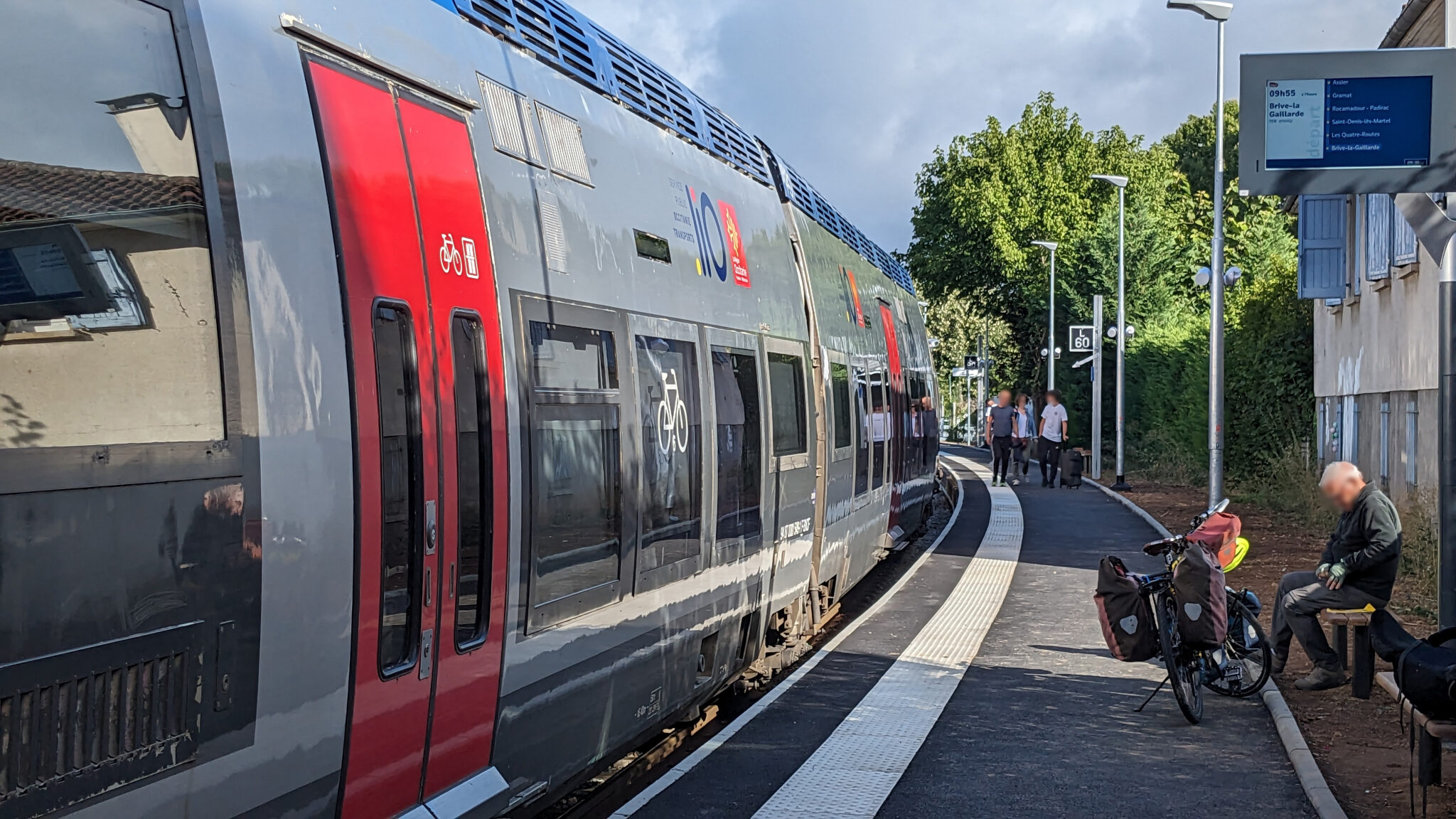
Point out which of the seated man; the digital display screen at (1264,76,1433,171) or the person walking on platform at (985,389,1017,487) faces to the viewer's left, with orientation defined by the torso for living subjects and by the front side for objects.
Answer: the seated man

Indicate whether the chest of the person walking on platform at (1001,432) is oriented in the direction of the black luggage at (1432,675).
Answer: yes

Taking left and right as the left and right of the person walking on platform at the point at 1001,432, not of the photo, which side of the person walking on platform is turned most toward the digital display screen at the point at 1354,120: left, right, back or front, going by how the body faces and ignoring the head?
front

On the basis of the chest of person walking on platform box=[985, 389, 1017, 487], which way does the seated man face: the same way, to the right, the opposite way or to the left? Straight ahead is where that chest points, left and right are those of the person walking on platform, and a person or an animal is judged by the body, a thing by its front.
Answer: to the right

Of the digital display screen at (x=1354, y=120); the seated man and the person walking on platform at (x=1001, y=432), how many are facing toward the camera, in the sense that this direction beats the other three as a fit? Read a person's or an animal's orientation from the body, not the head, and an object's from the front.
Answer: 2

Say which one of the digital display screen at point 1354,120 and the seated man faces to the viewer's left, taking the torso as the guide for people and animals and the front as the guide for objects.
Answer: the seated man

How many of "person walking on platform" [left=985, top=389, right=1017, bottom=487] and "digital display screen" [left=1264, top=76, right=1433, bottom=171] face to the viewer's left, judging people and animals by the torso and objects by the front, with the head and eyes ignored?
0

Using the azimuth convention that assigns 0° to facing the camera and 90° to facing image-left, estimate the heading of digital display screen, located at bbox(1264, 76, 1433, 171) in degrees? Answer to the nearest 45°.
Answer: approximately 0°

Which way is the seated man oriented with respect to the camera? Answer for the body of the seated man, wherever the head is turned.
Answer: to the viewer's left
